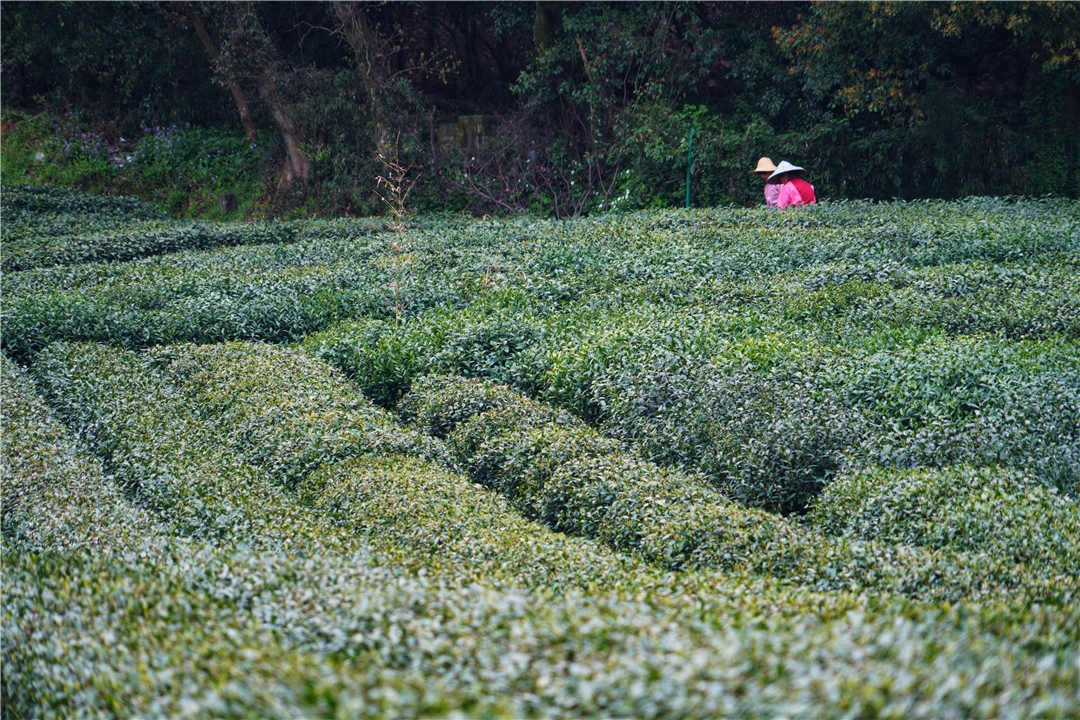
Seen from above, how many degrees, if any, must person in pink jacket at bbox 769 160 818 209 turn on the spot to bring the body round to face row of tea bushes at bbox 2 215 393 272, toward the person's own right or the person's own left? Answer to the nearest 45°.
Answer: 0° — they already face it

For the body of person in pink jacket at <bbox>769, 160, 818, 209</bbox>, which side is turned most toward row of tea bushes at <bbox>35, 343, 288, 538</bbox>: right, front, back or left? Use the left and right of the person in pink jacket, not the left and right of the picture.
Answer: left

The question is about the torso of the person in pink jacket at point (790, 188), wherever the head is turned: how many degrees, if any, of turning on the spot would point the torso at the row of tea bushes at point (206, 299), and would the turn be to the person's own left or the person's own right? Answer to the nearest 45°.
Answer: approximately 45° to the person's own left

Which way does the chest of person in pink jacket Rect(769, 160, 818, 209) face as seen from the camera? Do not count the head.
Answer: to the viewer's left

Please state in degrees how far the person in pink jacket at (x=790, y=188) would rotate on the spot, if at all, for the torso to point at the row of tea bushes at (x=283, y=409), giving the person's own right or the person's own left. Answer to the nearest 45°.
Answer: approximately 90° to the person's own left

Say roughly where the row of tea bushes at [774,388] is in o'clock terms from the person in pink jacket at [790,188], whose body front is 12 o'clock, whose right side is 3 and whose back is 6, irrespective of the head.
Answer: The row of tea bushes is roughly at 9 o'clock from the person in pink jacket.

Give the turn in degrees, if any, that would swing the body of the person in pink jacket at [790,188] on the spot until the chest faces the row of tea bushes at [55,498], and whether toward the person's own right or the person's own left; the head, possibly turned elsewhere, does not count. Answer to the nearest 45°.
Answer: approximately 90° to the person's own left

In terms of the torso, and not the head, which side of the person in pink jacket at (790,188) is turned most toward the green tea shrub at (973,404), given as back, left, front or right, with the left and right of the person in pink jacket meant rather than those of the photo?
left

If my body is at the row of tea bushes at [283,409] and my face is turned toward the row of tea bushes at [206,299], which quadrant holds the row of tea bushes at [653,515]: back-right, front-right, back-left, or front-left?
back-right
